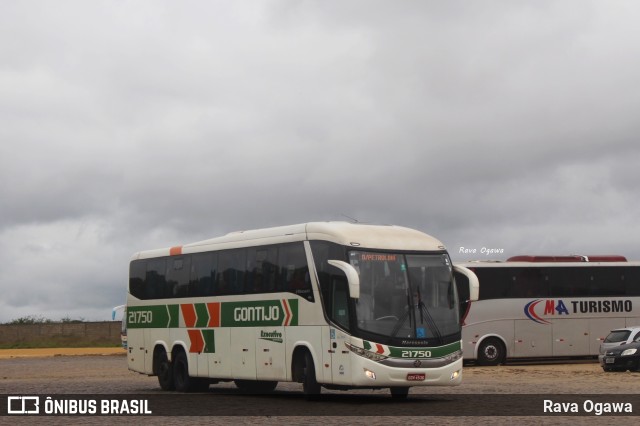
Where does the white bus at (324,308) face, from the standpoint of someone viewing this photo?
facing the viewer and to the right of the viewer

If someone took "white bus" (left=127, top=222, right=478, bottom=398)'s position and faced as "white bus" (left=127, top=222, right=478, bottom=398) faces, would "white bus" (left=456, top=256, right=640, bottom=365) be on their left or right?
on their left

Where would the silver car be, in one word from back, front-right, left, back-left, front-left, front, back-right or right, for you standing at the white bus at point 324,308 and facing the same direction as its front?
left

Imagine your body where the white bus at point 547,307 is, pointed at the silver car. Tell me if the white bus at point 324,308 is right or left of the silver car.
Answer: right
